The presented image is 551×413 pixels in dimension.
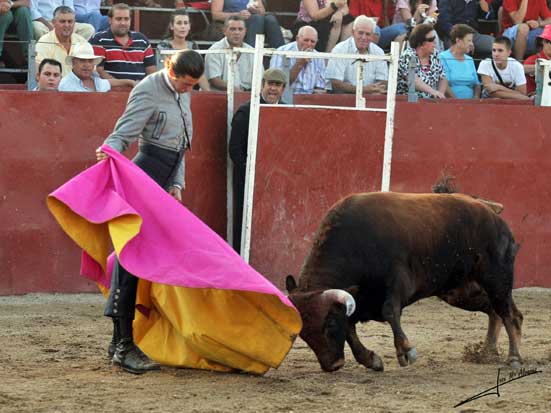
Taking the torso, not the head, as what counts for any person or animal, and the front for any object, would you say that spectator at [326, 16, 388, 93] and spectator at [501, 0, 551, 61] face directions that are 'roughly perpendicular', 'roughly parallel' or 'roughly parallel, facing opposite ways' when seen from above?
roughly parallel

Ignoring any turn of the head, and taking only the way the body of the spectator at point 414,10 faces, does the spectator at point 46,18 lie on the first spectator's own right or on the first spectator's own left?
on the first spectator's own right

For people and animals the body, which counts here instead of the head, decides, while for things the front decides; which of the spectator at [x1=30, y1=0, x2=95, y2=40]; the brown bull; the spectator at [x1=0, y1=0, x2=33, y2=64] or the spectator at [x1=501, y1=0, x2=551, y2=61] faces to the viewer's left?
the brown bull

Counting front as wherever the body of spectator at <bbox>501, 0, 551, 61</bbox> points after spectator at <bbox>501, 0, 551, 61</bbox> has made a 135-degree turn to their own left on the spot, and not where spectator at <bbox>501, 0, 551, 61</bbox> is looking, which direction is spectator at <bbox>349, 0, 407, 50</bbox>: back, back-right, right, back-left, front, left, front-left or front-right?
back

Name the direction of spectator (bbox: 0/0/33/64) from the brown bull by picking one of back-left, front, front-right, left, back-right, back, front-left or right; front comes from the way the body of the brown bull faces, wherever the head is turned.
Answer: front-right

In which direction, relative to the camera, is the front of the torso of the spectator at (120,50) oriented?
toward the camera

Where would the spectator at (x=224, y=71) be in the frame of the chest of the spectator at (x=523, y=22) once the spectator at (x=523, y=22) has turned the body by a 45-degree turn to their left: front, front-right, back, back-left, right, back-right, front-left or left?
right

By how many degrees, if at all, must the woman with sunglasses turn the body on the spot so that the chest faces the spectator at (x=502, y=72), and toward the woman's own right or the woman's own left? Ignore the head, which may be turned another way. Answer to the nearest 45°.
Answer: approximately 90° to the woman's own left

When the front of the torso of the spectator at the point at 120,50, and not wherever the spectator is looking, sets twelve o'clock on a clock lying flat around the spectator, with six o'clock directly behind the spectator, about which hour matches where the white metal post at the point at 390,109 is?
The white metal post is roughly at 10 o'clock from the spectator.

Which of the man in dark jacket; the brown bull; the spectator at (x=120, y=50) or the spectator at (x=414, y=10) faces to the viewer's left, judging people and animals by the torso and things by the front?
the brown bull

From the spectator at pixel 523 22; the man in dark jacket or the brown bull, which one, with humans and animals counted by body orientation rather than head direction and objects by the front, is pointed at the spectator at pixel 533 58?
the spectator at pixel 523 22

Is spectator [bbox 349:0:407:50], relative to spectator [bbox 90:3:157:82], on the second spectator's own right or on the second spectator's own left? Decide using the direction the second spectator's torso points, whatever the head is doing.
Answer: on the second spectator's own left

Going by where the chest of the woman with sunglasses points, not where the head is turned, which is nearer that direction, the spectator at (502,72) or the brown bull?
the brown bull

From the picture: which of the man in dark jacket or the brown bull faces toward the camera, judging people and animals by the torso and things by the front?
the man in dark jacket

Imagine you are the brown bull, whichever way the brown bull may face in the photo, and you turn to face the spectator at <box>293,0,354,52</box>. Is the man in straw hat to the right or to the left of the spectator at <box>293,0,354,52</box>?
left

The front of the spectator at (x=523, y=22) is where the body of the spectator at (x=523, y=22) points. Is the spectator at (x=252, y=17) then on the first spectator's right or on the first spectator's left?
on the first spectator's right

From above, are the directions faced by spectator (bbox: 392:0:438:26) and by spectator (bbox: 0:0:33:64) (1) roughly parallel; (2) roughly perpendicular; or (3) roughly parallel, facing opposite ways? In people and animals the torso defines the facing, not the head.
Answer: roughly parallel

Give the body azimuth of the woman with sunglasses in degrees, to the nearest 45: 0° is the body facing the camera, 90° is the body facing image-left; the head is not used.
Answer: approximately 315°

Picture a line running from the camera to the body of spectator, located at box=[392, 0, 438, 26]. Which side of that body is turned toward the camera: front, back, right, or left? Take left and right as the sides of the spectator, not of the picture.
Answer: front

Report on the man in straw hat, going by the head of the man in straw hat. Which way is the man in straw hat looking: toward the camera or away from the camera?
toward the camera

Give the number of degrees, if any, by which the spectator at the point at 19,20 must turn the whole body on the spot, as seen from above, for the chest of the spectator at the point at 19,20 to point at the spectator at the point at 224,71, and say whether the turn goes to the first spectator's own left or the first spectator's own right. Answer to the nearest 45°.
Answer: approximately 90° to the first spectator's own left
